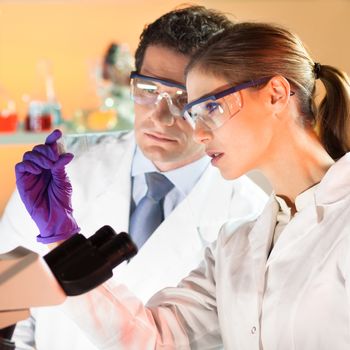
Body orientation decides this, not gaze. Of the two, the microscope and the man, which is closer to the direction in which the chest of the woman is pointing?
the microscope

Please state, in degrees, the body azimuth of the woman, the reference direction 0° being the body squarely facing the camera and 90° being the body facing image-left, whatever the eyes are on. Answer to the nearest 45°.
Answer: approximately 45°

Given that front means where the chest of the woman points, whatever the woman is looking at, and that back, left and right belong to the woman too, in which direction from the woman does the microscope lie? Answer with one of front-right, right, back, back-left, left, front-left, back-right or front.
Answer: front

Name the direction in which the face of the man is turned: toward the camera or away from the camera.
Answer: toward the camera

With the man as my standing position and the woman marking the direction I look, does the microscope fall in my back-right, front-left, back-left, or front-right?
front-right

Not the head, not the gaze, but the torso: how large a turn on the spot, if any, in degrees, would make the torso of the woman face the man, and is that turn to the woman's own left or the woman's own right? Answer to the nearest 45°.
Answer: approximately 90° to the woman's own right
